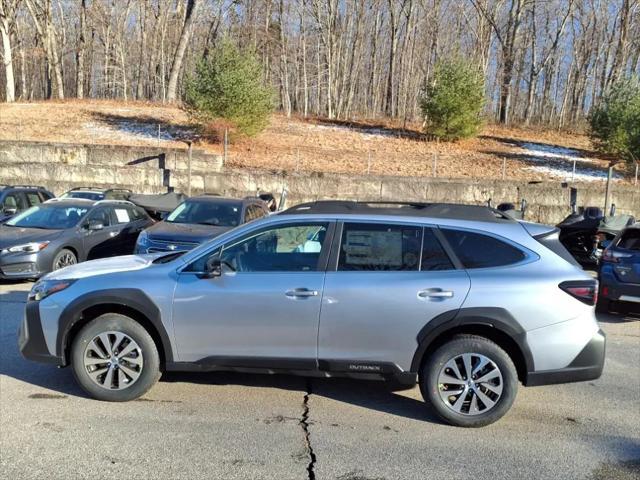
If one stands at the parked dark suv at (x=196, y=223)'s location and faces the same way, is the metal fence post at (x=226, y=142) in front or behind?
behind

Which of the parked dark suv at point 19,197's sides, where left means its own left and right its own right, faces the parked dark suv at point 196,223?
left

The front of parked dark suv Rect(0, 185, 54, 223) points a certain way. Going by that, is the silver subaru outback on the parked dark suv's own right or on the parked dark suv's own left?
on the parked dark suv's own left

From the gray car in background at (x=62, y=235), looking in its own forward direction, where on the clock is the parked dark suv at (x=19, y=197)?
The parked dark suv is roughly at 4 o'clock from the gray car in background.

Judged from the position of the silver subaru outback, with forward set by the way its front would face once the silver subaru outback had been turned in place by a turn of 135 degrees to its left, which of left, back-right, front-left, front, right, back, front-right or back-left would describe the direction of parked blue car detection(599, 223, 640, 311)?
left

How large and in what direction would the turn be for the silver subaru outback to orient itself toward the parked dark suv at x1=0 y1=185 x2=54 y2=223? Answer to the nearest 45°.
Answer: approximately 45° to its right

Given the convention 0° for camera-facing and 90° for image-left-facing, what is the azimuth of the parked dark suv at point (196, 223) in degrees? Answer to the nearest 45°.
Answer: approximately 45°

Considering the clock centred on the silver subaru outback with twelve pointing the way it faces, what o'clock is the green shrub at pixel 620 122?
The green shrub is roughly at 4 o'clock from the silver subaru outback.

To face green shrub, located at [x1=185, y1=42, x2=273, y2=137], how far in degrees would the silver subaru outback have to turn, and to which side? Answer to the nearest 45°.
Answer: approximately 90° to its right

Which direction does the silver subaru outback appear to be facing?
to the viewer's left

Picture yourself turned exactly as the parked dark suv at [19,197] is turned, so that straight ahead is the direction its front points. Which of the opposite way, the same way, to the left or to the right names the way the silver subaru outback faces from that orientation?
to the right

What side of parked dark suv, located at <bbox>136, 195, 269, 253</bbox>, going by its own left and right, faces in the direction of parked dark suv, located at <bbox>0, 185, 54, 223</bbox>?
right
